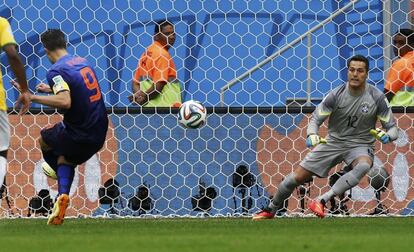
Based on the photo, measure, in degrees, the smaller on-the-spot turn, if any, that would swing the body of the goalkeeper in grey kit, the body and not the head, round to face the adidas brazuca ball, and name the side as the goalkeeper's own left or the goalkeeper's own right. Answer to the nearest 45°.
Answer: approximately 90° to the goalkeeper's own right

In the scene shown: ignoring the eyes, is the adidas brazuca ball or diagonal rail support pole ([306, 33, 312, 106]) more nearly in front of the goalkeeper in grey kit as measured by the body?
the adidas brazuca ball

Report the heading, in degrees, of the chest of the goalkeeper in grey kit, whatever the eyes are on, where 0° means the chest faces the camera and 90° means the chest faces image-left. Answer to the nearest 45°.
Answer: approximately 0°

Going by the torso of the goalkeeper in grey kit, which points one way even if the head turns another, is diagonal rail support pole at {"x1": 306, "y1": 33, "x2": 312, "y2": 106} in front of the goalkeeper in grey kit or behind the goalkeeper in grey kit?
behind
